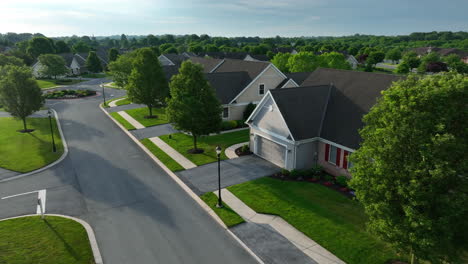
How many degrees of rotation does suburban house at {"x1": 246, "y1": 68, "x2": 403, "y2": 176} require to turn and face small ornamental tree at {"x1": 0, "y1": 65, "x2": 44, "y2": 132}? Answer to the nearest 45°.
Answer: approximately 45° to its right

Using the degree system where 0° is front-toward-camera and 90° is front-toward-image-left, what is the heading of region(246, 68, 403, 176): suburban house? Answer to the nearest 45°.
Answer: approximately 45°

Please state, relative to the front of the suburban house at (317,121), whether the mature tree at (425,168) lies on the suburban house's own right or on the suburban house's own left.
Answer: on the suburban house's own left

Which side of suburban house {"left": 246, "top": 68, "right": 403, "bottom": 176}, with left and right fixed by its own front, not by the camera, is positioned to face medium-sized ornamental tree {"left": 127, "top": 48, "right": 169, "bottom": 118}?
right

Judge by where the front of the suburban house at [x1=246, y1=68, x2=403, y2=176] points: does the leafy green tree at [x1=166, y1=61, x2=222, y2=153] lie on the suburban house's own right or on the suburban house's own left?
on the suburban house's own right
